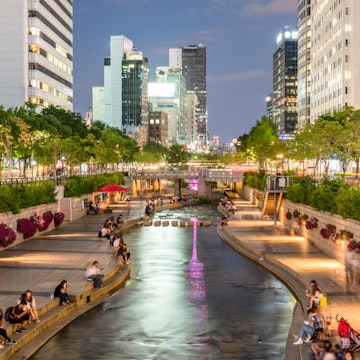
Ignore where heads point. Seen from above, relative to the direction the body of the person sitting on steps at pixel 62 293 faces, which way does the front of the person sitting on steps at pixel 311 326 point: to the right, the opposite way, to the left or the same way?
the opposite way

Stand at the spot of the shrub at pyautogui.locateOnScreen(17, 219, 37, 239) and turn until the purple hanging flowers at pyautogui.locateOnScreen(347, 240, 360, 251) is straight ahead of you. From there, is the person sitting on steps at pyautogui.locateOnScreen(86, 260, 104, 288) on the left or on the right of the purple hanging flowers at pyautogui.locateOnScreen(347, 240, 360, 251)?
right

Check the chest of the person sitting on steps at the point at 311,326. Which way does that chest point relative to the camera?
to the viewer's left

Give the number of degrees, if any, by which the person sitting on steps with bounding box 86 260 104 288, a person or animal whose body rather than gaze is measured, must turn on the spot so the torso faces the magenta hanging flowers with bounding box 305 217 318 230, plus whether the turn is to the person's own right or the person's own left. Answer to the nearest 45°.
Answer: approximately 90° to the person's own left

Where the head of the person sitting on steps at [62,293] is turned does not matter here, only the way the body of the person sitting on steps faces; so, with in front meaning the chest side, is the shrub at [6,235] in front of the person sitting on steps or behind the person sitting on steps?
behind

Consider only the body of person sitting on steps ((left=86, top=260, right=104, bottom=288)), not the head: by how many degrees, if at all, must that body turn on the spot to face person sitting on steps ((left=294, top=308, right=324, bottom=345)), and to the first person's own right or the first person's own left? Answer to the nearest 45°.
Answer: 0° — they already face them

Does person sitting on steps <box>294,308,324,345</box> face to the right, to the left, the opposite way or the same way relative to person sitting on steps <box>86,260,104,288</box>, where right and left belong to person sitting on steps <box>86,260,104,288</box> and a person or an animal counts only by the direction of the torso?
the opposite way

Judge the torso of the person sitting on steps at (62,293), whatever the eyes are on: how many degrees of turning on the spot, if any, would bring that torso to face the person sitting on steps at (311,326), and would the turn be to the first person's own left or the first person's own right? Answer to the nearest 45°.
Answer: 0° — they already face them
